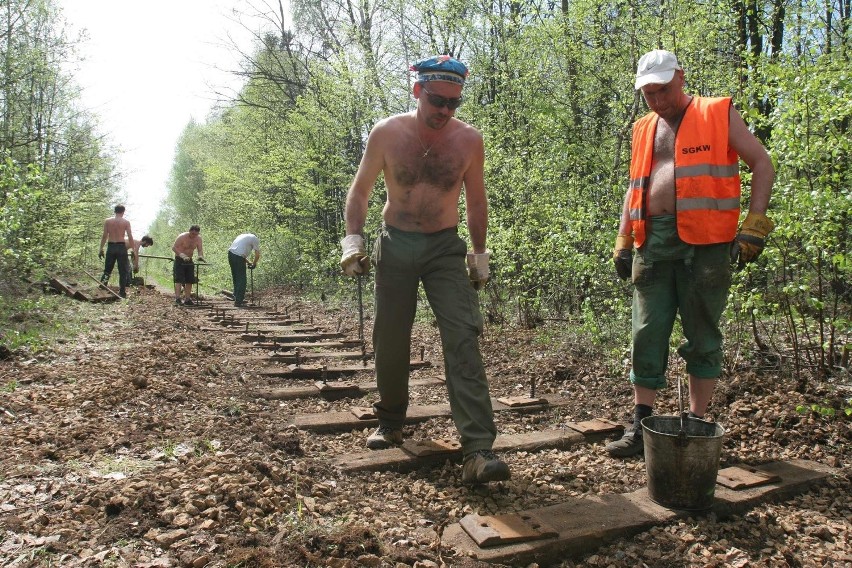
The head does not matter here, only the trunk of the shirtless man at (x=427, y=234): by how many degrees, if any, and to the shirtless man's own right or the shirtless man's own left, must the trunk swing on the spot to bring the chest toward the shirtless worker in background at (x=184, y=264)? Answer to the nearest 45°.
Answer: approximately 135° to the shirtless man's own right

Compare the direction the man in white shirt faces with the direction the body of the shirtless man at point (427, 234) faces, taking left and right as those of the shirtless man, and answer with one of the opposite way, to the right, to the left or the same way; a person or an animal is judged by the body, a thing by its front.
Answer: to the left

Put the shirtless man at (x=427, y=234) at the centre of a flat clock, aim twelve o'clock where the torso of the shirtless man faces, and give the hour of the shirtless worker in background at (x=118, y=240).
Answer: The shirtless worker in background is roughly at 5 o'clock from the shirtless man.

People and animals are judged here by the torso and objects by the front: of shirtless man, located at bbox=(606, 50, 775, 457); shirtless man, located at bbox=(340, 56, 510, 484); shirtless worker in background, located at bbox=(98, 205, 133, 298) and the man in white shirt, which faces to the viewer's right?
the man in white shirt

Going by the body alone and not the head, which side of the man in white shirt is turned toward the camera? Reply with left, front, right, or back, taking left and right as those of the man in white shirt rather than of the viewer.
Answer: right

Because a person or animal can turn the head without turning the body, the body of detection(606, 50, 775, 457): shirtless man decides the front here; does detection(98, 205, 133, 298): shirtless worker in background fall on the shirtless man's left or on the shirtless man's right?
on the shirtless man's right

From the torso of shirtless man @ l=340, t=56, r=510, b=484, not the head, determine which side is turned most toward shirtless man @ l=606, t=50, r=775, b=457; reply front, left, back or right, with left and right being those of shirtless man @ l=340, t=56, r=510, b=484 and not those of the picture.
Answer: left

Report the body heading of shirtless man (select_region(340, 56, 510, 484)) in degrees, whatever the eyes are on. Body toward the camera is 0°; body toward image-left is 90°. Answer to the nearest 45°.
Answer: approximately 0°

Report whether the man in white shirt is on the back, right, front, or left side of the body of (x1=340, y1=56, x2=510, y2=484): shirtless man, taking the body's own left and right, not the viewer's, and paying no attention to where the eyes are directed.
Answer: back

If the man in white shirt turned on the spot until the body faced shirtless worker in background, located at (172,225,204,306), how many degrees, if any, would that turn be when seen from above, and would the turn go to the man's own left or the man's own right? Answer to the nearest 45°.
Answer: approximately 180°

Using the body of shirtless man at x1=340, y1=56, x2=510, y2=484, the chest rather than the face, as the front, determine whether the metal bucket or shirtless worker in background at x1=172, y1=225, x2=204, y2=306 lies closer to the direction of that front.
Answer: the metal bucket

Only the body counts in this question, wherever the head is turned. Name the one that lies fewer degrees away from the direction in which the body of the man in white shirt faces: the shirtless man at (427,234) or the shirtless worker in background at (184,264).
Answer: the shirtless man
